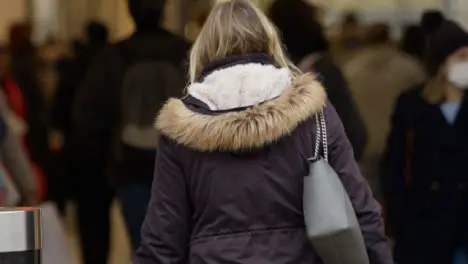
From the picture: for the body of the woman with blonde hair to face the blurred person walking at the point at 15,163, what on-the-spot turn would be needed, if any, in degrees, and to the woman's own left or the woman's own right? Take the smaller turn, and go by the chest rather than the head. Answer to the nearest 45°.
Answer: approximately 45° to the woman's own left

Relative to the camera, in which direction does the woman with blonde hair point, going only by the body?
away from the camera

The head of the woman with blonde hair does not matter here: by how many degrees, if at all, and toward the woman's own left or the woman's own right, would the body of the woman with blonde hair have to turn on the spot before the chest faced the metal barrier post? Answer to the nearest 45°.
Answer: approximately 90° to the woman's own left

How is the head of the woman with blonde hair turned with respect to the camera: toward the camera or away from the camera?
away from the camera

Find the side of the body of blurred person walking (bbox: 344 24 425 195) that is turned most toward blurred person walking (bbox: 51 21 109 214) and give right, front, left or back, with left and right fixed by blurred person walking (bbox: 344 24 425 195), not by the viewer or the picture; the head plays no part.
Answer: left

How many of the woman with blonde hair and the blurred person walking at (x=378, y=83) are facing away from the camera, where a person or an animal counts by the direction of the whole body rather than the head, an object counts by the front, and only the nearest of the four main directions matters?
2

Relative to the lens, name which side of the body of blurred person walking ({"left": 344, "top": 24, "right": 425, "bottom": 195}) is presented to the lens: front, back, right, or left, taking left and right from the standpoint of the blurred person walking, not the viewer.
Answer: back
